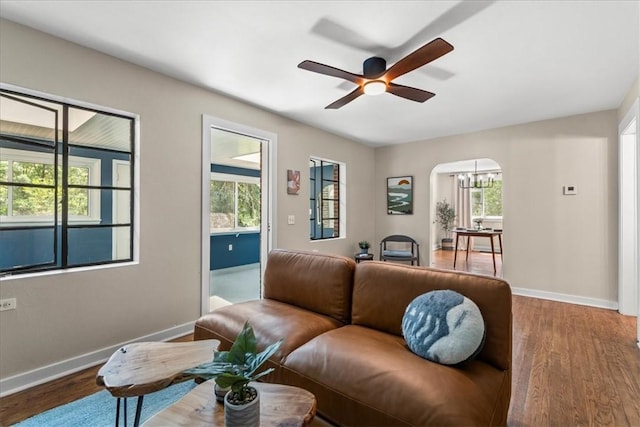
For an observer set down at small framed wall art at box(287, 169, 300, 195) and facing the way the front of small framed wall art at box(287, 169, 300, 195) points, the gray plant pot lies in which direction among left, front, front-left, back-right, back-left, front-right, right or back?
front-right

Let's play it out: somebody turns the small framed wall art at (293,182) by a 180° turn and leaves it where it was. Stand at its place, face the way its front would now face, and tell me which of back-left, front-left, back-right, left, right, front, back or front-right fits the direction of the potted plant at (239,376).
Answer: back-left

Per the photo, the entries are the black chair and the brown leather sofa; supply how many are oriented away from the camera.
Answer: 0

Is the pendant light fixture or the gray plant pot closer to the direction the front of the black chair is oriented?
the gray plant pot

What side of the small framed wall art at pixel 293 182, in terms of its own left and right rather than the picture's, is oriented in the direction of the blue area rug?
right

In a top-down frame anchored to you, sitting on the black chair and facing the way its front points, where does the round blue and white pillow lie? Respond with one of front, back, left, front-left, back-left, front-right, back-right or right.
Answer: front

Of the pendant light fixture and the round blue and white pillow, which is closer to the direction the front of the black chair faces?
the round blue and white pillow

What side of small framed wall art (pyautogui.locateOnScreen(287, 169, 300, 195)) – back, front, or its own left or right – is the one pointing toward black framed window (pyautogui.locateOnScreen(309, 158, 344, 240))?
left

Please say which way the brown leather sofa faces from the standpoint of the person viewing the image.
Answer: facing the viewer and to the left of the viewer

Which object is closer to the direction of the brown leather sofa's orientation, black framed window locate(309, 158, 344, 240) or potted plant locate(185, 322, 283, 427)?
the potted plant

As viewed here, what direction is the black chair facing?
toward the camera

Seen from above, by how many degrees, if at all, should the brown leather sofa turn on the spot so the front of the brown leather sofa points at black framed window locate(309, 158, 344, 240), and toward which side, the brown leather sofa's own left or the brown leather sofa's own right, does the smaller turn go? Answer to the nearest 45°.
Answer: approximately 135° to the brown leather sofa's own right

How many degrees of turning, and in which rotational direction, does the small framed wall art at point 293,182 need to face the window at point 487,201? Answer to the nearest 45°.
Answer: approximately 90° to its left

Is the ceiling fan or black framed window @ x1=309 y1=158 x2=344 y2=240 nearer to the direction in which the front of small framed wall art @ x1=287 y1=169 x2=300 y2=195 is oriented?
the ceiling fan

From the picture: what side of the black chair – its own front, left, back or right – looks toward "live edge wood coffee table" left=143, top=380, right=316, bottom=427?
front

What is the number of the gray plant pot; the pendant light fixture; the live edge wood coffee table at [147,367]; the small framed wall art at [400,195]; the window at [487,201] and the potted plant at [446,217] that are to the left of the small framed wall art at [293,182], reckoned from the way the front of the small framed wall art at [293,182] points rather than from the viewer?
4

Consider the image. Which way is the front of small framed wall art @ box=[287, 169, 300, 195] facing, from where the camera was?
facing the viewer and to the right of the viewer

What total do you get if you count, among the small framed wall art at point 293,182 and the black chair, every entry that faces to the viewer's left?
0

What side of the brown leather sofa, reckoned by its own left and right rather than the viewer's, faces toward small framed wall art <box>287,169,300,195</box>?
right

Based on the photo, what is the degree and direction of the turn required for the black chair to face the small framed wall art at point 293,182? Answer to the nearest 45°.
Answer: approximately 45° to its right
